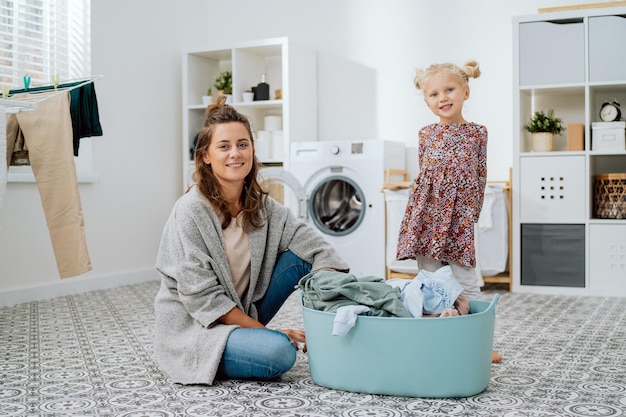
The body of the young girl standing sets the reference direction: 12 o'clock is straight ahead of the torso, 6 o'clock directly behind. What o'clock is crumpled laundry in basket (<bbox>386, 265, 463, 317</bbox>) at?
The crumpled laundry in basket is roughly at 12 o'clock from the young girl standing.

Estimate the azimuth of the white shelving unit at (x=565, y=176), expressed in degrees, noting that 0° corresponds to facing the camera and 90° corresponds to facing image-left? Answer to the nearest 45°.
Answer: approximately 0°

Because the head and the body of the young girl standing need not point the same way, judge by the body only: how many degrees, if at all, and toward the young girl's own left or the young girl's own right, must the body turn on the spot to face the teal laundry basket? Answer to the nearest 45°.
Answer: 0° — they already face it

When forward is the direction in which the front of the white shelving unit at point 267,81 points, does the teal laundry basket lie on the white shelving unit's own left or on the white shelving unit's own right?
on the white shelving unit's own left

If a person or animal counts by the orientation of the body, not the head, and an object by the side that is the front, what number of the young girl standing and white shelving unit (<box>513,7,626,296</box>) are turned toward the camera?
2

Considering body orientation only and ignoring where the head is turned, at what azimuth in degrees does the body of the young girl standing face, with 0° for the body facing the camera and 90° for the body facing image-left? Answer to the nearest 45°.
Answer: approximately 0°
